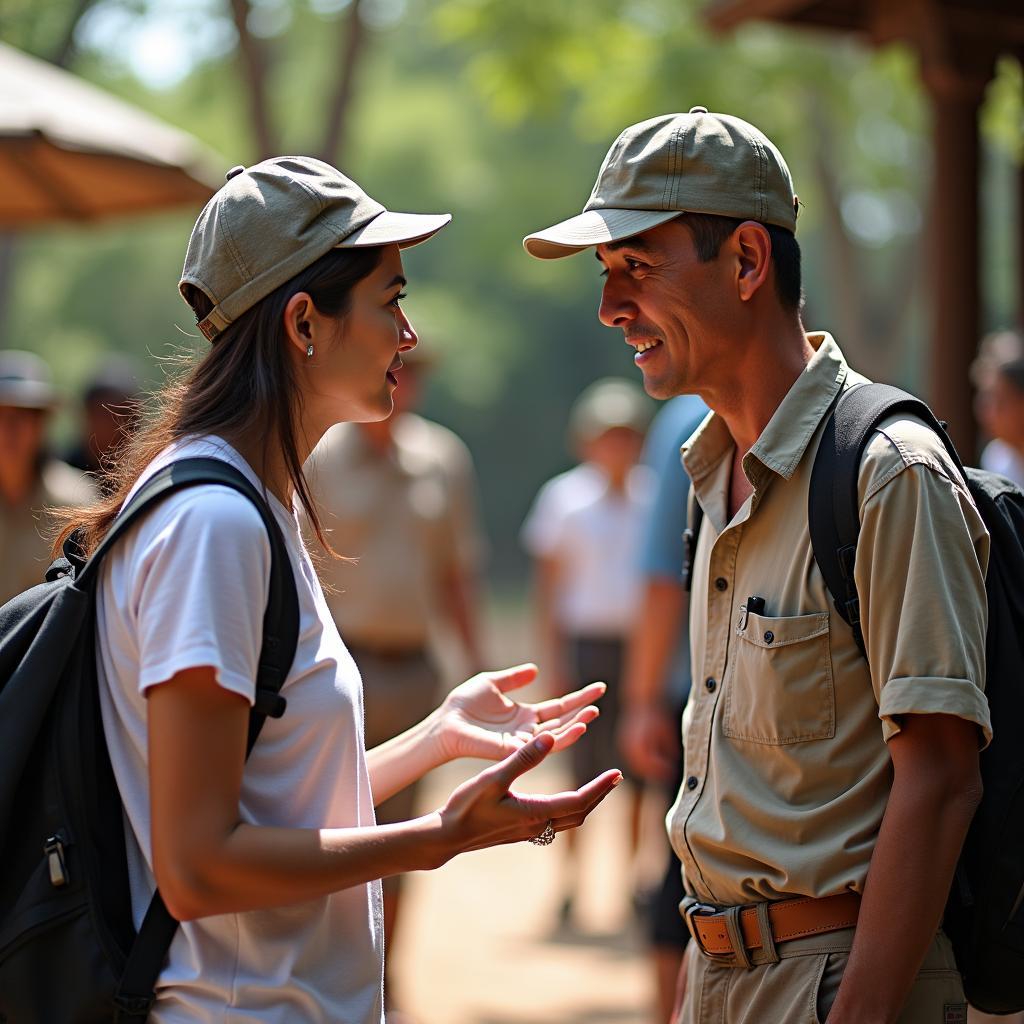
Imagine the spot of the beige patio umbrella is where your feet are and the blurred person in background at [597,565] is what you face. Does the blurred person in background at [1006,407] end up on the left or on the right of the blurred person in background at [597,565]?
right

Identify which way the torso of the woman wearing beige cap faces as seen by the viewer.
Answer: to the viewer's right

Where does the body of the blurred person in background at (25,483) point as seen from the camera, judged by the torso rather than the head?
toward the camera

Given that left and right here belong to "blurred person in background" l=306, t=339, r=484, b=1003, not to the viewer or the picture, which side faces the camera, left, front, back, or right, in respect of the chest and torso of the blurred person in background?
front

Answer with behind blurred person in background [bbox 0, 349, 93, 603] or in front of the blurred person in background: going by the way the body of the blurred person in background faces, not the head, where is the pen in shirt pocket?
in front

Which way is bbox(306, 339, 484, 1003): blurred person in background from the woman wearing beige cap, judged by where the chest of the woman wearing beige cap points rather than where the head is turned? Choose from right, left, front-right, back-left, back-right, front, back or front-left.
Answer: left

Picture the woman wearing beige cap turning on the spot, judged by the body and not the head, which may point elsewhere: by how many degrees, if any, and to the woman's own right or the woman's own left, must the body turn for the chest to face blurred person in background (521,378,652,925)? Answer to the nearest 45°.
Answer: approximately 90° to the woman's own left

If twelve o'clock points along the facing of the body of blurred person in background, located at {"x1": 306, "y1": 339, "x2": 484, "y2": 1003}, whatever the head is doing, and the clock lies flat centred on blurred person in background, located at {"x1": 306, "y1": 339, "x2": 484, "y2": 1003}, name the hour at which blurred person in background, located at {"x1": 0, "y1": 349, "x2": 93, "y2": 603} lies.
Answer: blurred person in background, located at {"x1": 0, "y1": 349, "x2": 93, "y2": 603} is roughly at 3 o'clock from blurred person in background, located at {"x1": 306, "y1": 339, "x2": 484, "y2": 1003}.

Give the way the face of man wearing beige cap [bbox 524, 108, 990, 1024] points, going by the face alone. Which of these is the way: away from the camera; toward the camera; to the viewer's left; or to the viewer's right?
to the viewer's left

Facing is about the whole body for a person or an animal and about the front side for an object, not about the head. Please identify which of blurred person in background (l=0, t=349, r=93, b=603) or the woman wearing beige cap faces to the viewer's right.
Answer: the woman wearing beige cap

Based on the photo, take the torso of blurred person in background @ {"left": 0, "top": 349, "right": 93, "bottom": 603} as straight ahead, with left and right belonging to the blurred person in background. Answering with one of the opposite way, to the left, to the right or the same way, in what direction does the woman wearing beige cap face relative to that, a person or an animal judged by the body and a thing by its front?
to the left

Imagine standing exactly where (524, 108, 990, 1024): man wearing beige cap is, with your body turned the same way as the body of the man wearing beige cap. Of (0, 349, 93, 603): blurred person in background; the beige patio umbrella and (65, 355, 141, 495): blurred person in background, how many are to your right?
3

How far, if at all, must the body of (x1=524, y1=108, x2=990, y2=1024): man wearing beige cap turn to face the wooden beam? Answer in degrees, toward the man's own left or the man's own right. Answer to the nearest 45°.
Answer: approximately 135° to the man's own right

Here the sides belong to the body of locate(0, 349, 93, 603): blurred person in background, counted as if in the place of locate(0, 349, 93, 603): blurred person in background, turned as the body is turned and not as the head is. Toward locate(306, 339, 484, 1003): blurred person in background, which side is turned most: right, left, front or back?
left

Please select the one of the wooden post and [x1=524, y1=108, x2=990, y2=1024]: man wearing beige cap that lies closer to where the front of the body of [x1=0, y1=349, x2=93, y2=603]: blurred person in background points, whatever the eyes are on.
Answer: the man wearing beige cap

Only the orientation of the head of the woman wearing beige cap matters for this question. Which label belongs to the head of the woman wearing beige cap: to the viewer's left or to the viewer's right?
to the viewer's right
